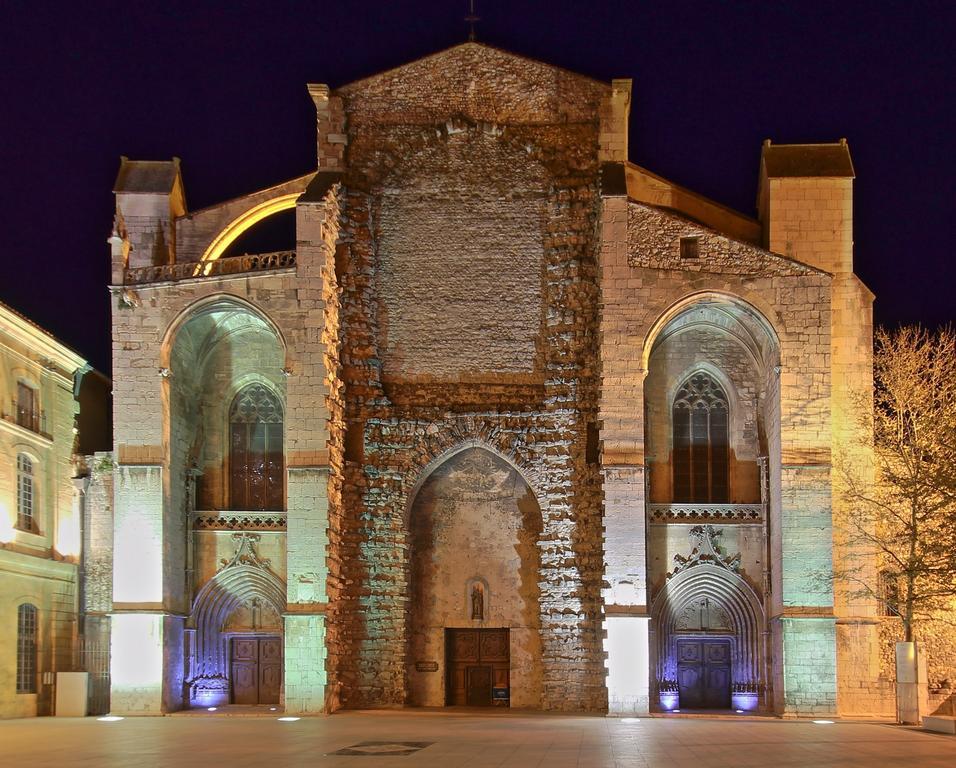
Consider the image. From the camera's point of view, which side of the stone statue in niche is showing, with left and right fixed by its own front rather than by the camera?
front

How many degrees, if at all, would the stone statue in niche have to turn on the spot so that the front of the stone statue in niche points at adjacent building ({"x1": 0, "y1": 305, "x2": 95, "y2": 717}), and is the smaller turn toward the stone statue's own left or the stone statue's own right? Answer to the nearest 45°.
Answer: approximately 90° to the stone statue's own right

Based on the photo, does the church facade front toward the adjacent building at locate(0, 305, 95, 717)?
no
